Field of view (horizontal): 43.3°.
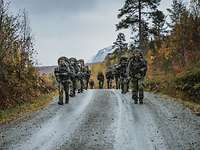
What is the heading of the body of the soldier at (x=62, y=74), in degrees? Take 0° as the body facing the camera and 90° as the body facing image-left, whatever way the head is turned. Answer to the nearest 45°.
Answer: approximately 0°

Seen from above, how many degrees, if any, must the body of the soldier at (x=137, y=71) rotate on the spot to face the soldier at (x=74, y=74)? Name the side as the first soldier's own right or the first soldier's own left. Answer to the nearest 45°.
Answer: approximately 135° to the first soldier's own right

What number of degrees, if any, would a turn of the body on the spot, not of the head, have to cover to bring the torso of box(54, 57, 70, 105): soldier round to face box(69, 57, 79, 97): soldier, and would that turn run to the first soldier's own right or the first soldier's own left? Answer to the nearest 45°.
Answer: approximately 180°

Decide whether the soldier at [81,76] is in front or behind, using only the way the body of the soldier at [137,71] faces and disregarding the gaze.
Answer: behind
